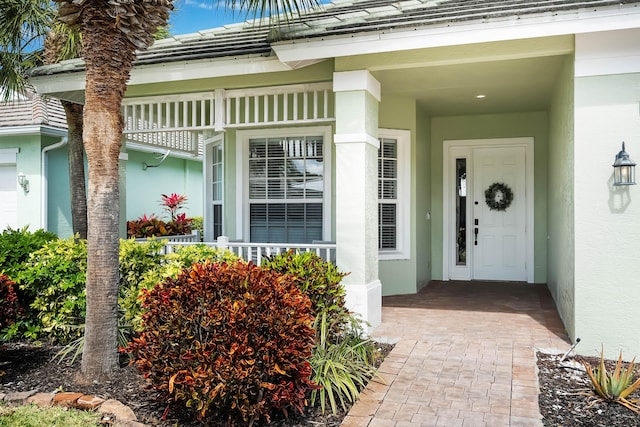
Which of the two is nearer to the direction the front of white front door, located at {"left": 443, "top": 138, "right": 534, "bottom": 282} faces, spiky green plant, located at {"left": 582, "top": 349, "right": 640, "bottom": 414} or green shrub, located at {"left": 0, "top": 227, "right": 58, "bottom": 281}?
the spiky green plant

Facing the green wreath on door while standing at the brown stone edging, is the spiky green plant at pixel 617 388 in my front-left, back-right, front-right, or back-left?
front-right

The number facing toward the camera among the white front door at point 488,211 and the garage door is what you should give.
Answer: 2

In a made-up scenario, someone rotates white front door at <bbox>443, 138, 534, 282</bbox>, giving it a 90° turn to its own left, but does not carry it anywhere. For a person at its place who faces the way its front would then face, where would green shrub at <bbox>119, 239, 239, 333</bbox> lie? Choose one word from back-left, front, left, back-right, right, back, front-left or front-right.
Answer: back-right

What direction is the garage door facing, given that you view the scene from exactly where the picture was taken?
facing the viewer

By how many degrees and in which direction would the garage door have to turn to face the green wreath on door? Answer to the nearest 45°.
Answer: approximately 45° to its left

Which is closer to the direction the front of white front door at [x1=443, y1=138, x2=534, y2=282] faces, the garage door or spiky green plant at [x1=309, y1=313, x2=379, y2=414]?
the spiky green plant

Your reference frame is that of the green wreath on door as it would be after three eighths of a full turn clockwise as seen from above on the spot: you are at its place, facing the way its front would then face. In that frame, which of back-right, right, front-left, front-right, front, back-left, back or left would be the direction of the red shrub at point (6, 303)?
left

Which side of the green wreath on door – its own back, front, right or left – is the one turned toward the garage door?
right

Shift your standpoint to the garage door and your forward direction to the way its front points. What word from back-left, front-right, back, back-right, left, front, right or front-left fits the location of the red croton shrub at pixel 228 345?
front

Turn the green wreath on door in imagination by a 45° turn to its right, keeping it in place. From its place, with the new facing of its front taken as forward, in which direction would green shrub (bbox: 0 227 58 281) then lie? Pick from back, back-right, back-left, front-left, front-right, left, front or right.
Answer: front

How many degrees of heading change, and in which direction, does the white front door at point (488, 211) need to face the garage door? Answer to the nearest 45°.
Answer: approximately 90° to its right

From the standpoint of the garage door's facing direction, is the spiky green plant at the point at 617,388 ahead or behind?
ahead

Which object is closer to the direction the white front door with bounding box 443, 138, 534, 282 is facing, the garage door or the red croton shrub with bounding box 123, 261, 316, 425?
the red croton shrub

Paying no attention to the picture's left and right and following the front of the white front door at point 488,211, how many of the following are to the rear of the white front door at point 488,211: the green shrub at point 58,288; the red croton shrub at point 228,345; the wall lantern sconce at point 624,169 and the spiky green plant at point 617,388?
0

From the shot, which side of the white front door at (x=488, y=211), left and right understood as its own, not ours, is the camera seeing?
front

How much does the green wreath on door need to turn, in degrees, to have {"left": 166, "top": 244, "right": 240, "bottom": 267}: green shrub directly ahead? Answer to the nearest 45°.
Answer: approximately 45° to its right

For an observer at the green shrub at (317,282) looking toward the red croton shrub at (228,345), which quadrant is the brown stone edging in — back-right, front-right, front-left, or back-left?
front-right

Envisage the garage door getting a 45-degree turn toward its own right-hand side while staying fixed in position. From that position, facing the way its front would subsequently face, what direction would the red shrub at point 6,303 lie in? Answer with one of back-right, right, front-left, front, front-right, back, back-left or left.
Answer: front-left
